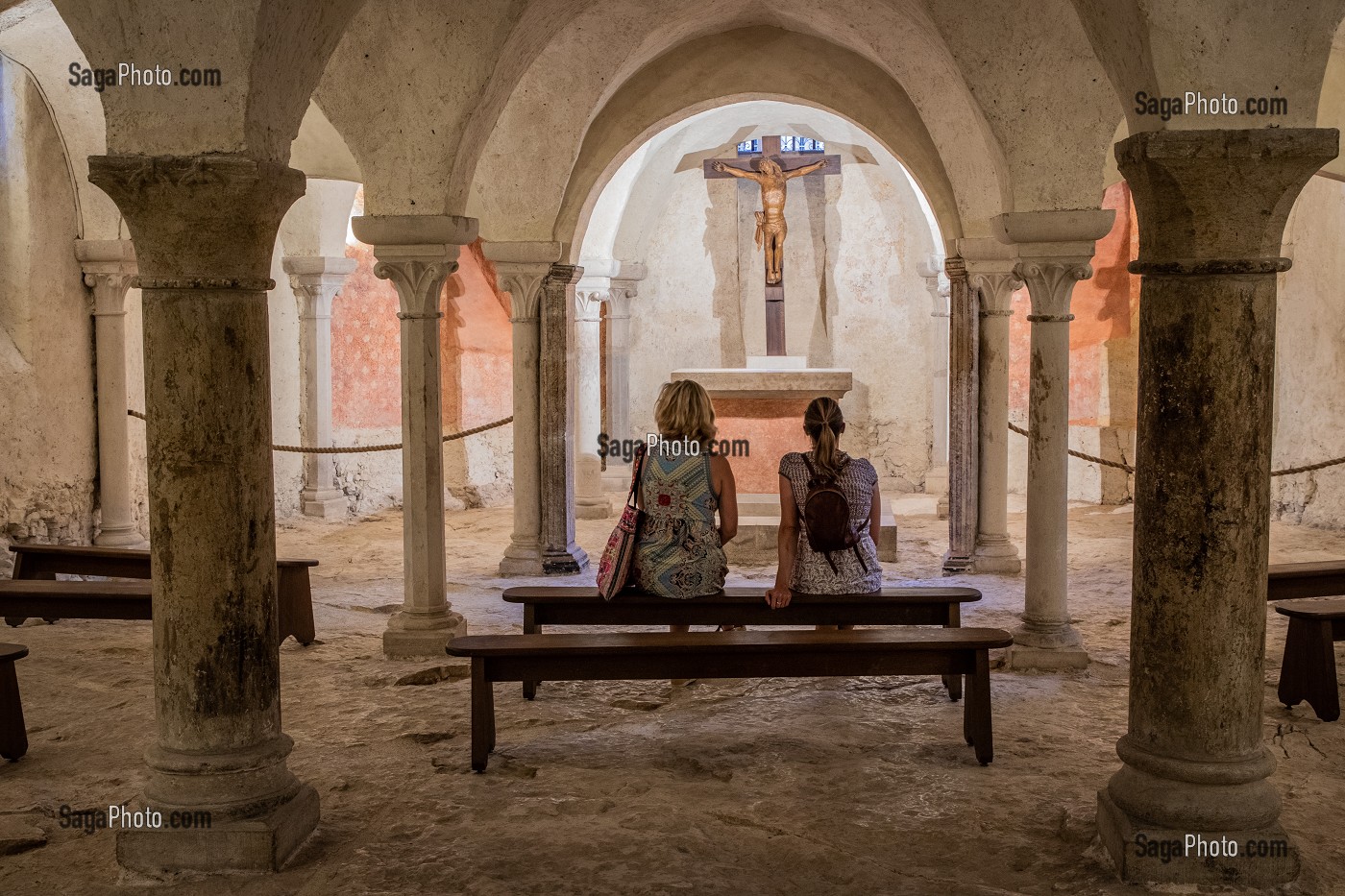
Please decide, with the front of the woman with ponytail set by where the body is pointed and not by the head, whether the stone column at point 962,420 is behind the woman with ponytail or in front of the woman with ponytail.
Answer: in front

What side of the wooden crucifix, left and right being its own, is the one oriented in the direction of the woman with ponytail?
front

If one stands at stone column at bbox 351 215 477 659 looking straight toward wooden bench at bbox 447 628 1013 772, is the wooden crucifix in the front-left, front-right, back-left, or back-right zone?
back-left

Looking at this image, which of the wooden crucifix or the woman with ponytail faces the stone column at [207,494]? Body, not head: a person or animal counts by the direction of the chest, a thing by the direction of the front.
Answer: the wooden crucifix

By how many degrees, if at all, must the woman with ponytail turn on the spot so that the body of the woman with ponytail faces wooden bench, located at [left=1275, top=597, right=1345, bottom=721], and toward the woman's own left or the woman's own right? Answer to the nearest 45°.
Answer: approximately 90° to the woman's own right

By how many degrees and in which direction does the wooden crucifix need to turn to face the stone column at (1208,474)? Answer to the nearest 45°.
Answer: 0° — it already faces it

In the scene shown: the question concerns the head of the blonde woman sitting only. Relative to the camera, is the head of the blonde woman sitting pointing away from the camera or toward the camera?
away from the camera

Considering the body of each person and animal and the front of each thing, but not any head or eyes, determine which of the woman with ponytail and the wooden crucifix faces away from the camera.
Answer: the woman with ponytail

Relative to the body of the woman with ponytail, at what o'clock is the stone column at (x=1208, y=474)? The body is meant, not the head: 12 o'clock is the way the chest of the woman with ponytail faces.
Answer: The stone column is roughly at 5 o'clock from the woman with ponytail.

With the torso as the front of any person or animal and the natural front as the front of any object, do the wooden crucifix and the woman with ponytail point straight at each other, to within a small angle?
yes

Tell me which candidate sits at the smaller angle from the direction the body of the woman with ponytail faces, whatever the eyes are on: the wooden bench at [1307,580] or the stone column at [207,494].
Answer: the wooden bench

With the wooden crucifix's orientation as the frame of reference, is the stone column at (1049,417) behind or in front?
in front

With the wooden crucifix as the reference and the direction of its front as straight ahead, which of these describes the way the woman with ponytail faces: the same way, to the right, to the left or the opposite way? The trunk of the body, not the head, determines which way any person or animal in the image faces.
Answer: the opposite way

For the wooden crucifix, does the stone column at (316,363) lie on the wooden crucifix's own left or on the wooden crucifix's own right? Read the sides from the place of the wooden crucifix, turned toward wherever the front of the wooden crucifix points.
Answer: on the wooden crucifix's own right

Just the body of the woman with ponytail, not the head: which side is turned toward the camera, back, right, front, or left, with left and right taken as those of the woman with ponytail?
back

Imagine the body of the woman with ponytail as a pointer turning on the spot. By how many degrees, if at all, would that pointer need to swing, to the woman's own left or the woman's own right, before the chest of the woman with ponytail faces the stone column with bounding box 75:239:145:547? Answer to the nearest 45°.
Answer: approximately 45° to the woman's own left

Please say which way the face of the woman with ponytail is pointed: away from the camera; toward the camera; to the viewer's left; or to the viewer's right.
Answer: away from the camera
